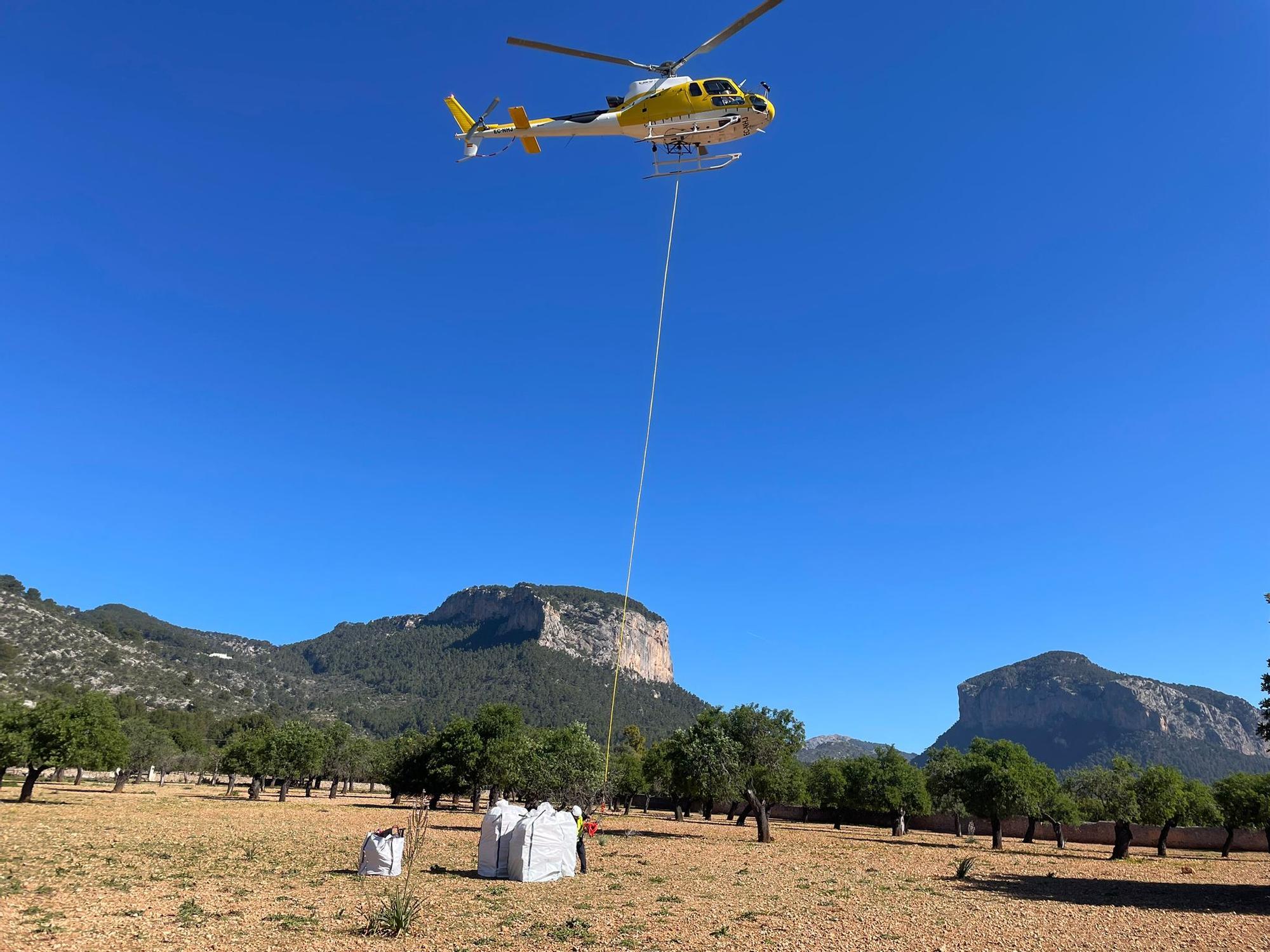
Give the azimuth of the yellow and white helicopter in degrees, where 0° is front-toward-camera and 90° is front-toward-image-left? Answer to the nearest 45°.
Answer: approximately 270°

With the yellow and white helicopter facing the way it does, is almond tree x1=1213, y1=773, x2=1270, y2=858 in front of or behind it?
in front

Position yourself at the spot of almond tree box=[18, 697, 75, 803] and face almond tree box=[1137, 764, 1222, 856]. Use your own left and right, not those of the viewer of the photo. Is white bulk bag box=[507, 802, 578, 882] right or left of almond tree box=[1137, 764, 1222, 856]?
right

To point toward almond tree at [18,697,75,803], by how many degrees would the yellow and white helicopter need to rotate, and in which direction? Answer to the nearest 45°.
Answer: approximately 135° to its left

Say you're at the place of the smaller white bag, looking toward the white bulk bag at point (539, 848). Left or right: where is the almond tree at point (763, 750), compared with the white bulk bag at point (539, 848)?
left

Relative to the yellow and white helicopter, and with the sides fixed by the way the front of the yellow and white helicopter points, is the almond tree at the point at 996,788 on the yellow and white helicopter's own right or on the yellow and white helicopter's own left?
on the yellow and white helicopter's own left

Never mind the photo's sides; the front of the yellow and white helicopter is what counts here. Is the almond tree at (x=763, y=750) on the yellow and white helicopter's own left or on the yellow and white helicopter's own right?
on the yellow and white helicopter's own left
